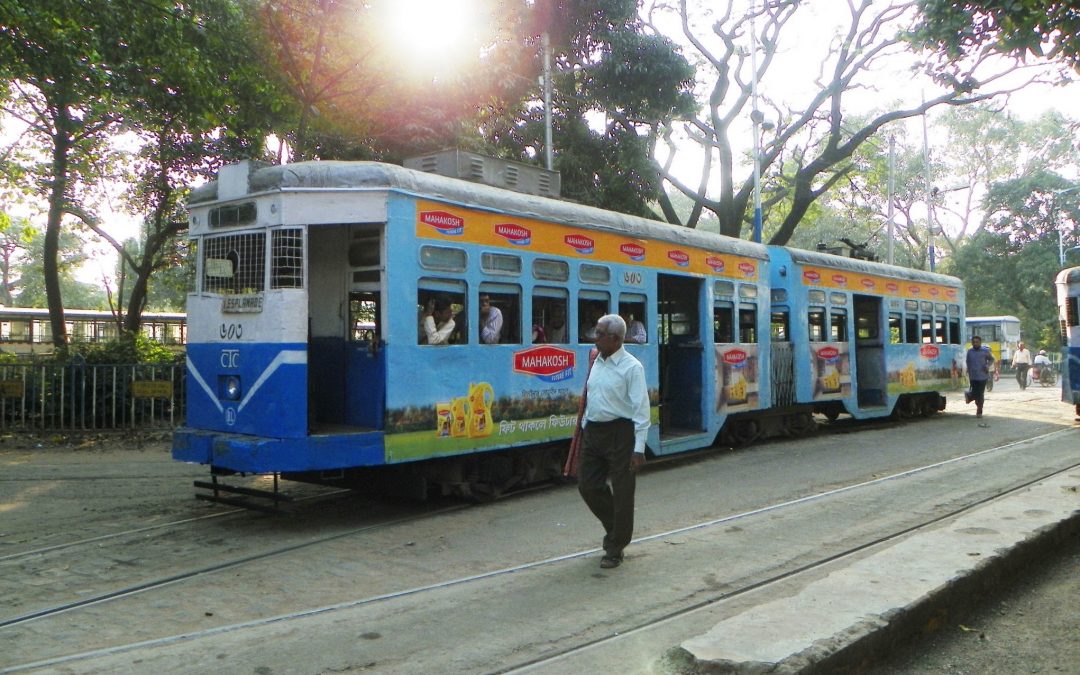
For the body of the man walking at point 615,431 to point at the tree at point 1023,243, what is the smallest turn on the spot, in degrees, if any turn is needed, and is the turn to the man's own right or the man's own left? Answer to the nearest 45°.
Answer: approximately 180°

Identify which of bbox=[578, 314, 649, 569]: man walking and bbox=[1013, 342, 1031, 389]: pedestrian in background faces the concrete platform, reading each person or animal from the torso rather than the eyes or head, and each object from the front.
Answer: the pedestrian in background

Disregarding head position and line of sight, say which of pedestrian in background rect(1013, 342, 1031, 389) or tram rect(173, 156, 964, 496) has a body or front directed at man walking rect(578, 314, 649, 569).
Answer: the pedestrian in background

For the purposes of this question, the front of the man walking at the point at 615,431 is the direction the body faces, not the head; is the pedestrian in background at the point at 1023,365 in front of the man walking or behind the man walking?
behind

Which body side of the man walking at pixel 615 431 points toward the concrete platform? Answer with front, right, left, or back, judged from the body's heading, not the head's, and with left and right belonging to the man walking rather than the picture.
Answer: left

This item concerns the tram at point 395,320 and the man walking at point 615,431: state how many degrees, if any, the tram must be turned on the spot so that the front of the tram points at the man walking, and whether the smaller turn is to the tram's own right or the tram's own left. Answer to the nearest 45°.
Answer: approximately 90° to the tram's own left

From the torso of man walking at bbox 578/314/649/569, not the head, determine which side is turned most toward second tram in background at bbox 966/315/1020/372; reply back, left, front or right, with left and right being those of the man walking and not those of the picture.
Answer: back

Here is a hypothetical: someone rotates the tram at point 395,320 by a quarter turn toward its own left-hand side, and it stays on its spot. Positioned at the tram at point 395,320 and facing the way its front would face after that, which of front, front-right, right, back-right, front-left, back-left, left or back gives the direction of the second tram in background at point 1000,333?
left

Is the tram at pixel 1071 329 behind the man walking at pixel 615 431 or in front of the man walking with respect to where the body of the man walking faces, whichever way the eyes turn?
behind

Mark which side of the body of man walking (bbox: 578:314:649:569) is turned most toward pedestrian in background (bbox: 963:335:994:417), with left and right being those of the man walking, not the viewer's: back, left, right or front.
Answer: back

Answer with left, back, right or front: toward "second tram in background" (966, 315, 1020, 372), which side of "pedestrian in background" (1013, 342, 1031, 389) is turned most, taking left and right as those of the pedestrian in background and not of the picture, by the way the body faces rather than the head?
back
